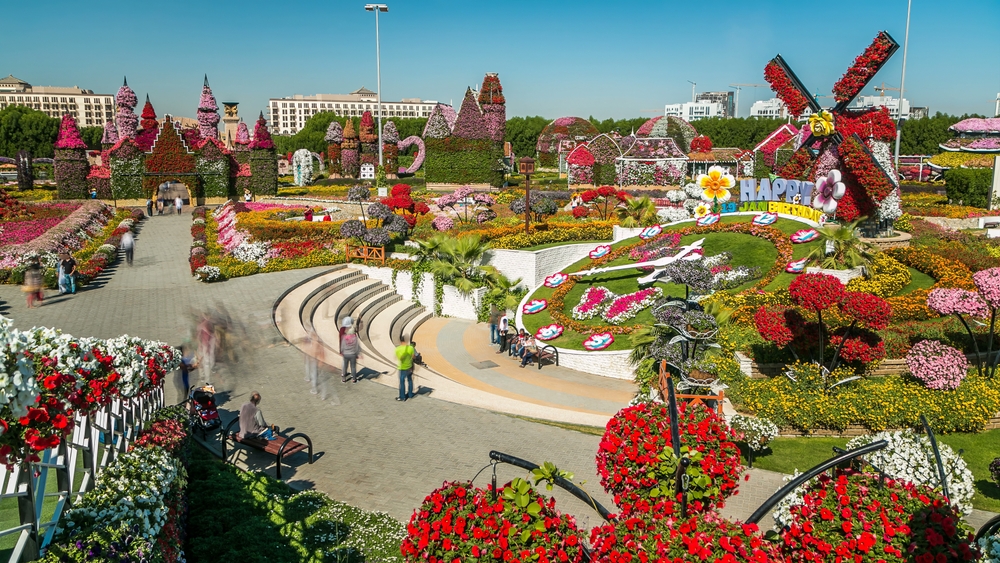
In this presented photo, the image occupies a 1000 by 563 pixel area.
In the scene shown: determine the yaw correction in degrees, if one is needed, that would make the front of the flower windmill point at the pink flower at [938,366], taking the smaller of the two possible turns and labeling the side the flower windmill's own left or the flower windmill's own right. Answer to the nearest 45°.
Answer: approximately 45° to the flower windmill's own left

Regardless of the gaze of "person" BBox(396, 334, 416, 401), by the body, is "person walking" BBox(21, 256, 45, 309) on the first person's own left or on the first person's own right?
on the first person's own left

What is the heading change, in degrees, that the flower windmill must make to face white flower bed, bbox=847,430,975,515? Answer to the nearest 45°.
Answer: approximately 45° to its left

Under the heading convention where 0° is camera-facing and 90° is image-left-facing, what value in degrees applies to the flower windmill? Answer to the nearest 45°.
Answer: approximately 45°

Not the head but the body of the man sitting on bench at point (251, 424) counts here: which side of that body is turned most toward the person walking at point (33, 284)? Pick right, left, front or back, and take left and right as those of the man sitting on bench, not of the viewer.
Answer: left

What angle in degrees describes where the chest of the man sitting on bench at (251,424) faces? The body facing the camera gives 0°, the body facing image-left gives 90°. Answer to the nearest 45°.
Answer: approximately 225°

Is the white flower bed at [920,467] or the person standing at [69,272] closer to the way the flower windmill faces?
the person standing

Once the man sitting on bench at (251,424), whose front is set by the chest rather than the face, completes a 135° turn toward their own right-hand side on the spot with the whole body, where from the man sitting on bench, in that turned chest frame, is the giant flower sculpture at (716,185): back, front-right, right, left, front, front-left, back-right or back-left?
back-left

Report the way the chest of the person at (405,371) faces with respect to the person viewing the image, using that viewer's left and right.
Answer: facing away from the viewer

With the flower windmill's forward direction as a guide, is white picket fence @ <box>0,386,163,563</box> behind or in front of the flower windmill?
in front

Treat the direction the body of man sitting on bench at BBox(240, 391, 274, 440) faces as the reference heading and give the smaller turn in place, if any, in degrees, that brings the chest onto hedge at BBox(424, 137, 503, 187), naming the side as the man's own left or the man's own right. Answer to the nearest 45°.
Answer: approximately 45° to the man's own left
